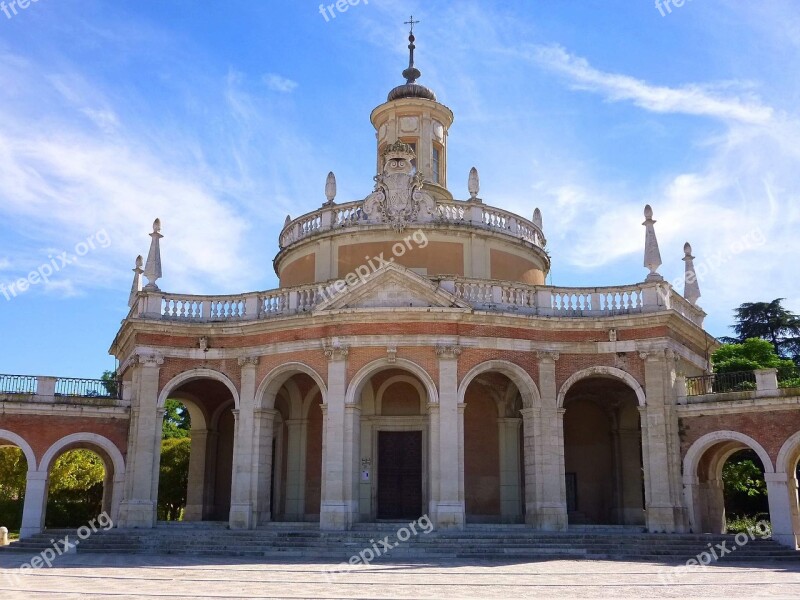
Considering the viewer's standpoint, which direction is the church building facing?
facing the viewer

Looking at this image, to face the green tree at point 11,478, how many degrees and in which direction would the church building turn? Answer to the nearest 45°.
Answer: approximately 135° to its right

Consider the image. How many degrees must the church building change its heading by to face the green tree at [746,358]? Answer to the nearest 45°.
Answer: approximately 135° to its left

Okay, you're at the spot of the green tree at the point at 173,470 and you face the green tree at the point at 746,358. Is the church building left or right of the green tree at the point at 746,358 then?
right

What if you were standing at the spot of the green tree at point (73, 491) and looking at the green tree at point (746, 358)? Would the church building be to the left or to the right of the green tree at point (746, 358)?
right

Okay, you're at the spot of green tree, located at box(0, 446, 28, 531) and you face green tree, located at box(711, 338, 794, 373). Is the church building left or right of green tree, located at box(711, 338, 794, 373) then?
right

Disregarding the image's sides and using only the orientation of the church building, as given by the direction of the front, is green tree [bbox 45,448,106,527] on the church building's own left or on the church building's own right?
on the church building's own right

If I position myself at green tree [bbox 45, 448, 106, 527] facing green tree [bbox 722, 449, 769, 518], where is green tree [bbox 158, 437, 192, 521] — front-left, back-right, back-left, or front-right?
front-left

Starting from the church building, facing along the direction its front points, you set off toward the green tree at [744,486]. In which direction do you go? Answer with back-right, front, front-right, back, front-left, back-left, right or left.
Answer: back-left

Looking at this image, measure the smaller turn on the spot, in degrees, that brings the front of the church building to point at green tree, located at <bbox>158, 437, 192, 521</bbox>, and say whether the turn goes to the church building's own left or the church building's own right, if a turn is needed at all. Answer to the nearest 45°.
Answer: approximately 135° to the church building's own right
